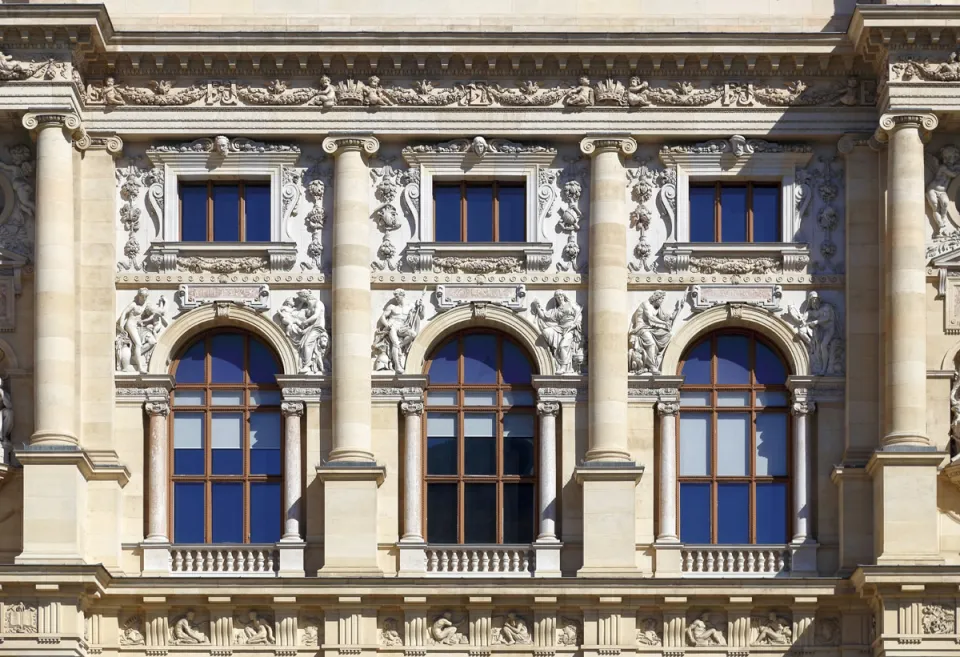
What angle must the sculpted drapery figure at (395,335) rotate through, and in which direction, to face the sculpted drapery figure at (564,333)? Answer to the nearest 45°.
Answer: approximately 90° to its left

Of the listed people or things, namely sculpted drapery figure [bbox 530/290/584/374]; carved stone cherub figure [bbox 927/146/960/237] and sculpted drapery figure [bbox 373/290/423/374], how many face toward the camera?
3

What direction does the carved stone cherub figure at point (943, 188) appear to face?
toward the camera

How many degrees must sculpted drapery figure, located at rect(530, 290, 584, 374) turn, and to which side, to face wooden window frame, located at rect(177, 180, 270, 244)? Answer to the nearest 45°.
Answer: approximately 90° to its right

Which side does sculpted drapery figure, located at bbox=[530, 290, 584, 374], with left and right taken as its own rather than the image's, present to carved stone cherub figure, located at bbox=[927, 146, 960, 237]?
left

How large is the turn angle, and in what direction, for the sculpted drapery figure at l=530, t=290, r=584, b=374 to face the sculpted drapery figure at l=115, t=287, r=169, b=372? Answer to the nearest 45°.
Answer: approximately 90° to its right

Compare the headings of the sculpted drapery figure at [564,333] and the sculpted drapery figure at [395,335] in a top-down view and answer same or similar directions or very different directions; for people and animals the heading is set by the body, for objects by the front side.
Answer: same or similar directions

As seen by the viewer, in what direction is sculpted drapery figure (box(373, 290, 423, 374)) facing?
toward the camera

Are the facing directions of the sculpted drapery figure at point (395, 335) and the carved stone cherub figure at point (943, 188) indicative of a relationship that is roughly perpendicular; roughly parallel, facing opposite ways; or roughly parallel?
roughly parallel

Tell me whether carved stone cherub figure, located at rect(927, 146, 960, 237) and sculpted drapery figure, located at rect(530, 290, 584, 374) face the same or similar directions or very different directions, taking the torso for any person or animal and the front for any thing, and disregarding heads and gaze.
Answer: same or similar directions

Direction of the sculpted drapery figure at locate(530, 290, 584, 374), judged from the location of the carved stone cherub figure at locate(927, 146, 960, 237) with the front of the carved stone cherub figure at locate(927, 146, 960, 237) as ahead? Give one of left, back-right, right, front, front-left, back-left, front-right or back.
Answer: right

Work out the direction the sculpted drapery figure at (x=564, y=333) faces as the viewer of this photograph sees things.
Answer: facing the viewer

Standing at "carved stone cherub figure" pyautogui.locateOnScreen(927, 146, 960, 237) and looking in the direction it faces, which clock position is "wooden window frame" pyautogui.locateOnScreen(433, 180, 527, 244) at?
The wooden window frame is roughly at 3 o'clock from the carved stone cherub figure.
